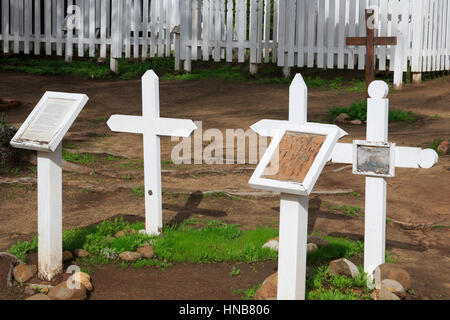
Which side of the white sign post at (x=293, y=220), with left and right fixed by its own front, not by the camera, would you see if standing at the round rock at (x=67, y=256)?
right

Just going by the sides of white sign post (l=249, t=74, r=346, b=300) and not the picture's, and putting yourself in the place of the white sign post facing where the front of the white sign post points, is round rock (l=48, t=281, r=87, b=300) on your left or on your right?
on your right

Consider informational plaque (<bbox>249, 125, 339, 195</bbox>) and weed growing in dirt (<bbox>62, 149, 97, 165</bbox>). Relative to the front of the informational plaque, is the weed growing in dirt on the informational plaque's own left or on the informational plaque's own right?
on the informational plaque's own right

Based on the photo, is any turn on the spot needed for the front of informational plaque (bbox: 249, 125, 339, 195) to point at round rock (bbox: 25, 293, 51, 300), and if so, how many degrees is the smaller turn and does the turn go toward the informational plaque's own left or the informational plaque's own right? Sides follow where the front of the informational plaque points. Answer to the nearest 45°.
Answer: approximately 45° to the informational plaque's own right

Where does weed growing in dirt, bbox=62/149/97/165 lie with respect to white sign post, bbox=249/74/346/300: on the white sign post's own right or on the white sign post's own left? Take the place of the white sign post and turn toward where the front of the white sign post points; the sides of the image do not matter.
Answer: on the white sign post's own right

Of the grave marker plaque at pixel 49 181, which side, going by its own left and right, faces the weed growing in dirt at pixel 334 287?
left

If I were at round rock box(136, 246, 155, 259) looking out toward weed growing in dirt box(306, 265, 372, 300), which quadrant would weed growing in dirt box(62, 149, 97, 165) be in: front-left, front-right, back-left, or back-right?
back-left

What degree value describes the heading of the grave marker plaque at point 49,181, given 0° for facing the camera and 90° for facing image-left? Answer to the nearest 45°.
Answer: approximately 45°
